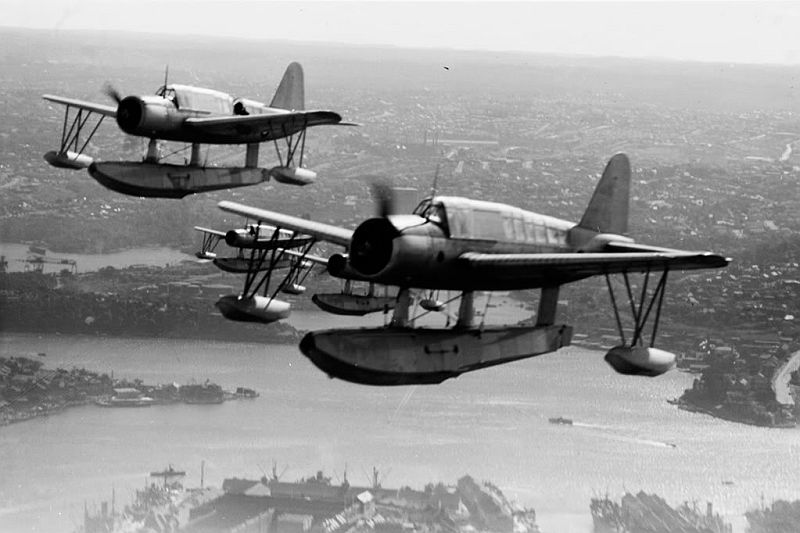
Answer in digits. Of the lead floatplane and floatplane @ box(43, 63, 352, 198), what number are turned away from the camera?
0

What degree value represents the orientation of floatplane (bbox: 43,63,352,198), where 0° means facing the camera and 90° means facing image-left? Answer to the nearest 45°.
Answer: approximately 45°

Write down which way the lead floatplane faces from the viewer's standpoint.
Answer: facing the viewer and to the left of the viewer
